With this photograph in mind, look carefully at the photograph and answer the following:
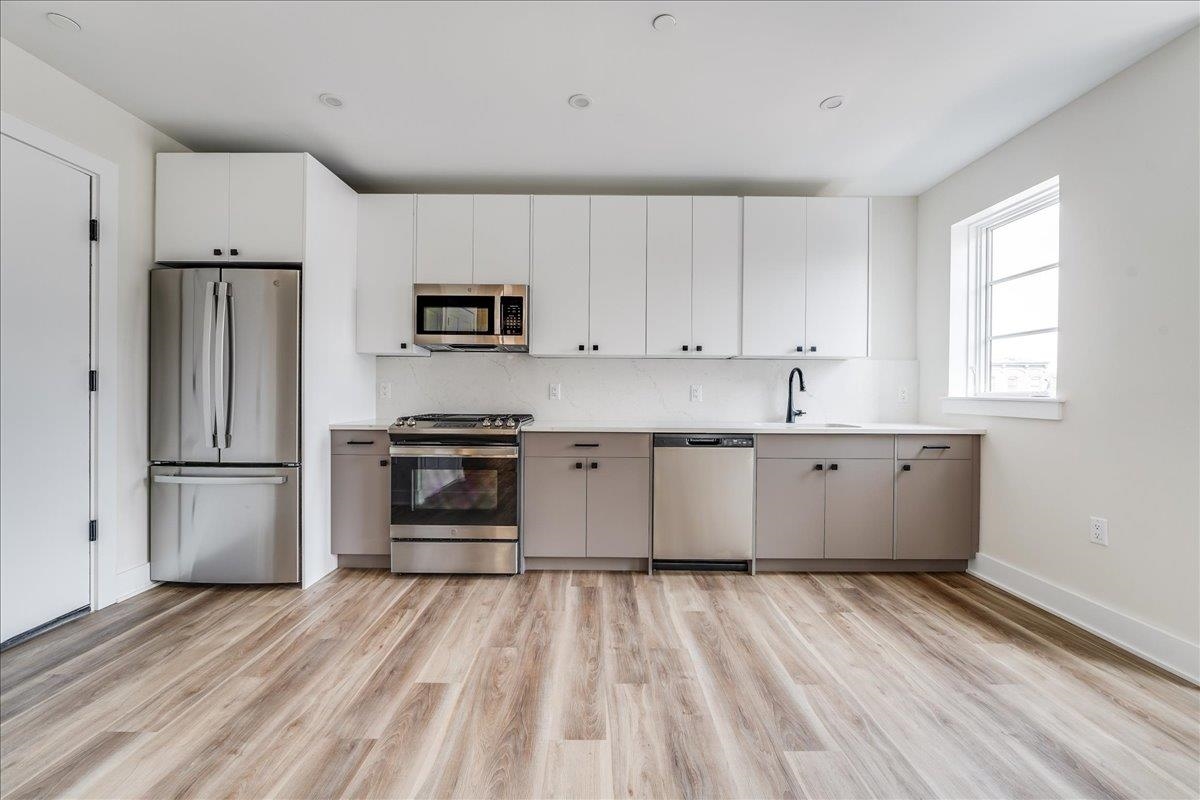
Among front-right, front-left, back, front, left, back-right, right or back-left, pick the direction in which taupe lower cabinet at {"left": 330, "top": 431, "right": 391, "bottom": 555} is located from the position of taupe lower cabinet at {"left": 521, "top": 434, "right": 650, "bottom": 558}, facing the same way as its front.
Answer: right

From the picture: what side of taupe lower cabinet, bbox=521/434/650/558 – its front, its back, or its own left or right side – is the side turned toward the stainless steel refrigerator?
right

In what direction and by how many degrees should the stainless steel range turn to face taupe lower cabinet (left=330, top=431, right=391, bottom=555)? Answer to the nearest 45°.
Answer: approximately 90° to its right

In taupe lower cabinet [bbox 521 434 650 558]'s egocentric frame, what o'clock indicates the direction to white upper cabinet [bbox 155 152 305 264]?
The white upper cabinet is roughly at 3 o'clock from the taupe lower cabinet.

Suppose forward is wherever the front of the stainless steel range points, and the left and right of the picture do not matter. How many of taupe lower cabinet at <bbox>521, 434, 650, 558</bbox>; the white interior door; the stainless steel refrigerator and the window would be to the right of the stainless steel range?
2

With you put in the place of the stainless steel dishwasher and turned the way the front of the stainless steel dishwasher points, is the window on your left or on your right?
on your left

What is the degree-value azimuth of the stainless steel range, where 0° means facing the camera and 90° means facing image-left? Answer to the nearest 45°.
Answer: approximately 0°

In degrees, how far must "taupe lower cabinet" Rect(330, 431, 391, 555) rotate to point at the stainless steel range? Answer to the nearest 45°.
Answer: approximately 45° to its left
